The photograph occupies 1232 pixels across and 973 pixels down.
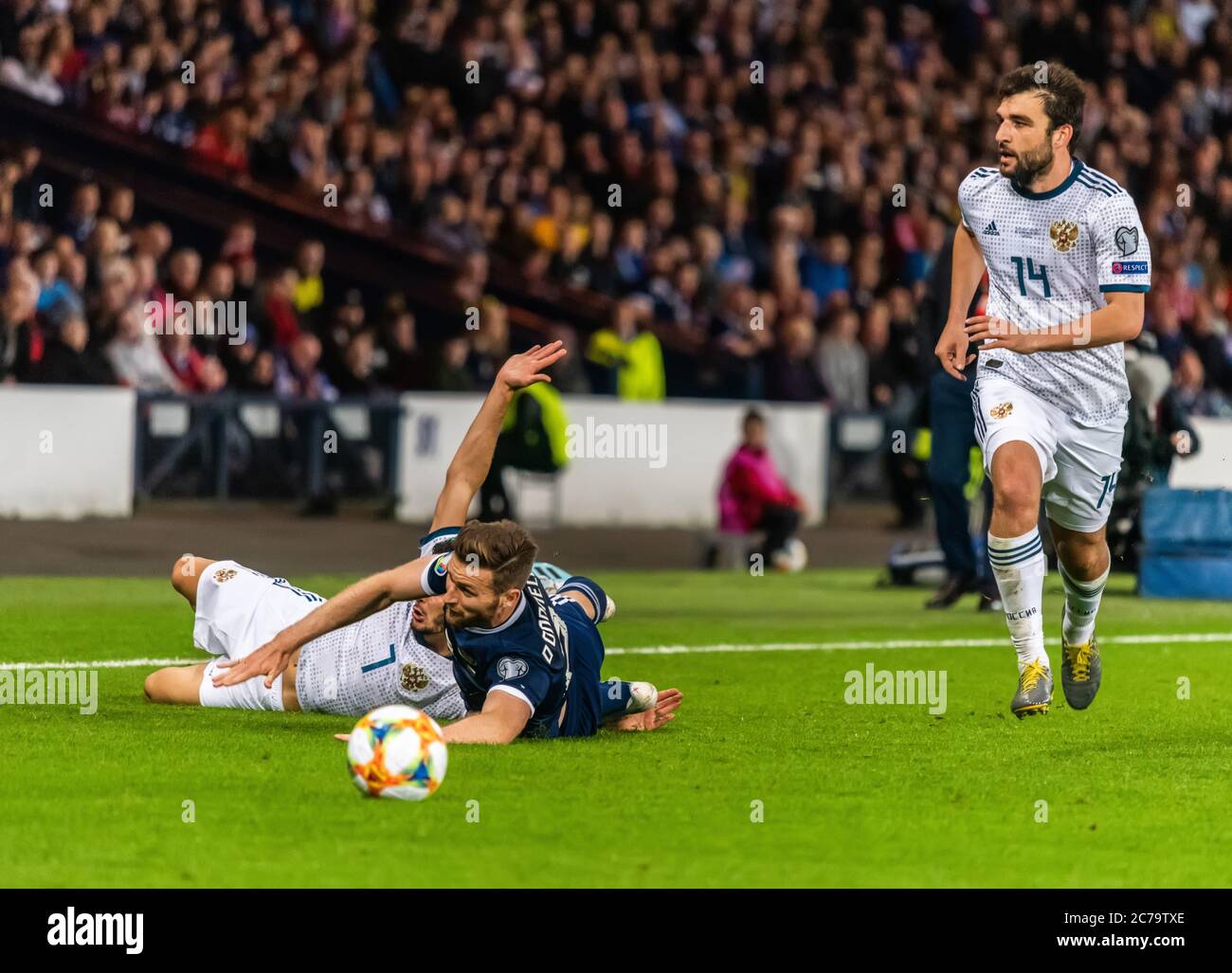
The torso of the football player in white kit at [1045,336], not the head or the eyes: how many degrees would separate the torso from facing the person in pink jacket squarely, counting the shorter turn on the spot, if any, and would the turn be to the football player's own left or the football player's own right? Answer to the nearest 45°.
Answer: approximately 135° to the football player's own right

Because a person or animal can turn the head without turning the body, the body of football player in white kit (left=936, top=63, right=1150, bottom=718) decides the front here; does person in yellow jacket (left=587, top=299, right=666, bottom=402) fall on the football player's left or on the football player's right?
on the football player's right

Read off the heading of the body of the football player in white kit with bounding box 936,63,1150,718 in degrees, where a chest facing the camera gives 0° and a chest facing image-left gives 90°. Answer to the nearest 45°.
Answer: approximately 45°

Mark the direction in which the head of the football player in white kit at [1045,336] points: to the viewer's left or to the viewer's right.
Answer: to the viewer's left

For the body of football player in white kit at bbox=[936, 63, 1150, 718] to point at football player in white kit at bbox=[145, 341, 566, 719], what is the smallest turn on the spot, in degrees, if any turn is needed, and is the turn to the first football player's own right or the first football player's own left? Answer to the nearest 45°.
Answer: approximately 45° to the first football player's own right

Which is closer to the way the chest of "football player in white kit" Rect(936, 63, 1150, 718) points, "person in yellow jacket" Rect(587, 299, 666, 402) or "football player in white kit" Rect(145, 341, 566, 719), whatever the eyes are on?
the football player in white kit

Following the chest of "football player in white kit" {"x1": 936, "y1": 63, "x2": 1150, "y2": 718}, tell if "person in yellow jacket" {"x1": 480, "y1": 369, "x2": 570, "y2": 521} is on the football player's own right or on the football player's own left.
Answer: on the football player's own right

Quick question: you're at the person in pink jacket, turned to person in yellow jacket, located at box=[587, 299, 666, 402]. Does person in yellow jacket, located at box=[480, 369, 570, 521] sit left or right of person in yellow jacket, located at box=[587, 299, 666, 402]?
left
